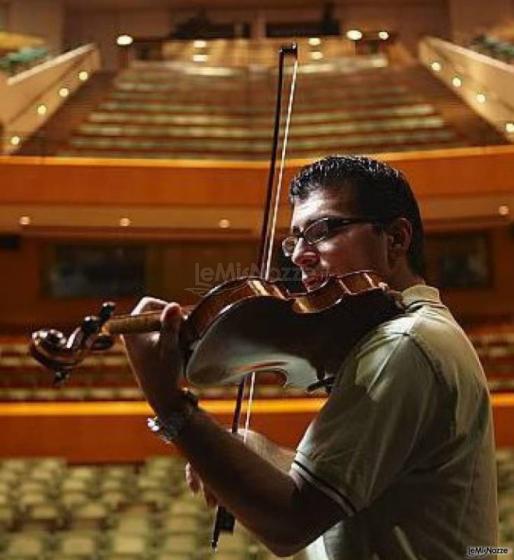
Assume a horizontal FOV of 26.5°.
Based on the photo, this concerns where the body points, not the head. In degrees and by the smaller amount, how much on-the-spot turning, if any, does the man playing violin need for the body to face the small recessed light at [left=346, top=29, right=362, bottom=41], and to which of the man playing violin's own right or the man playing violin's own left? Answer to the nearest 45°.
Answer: approximately 90° to the man playing violin's own right

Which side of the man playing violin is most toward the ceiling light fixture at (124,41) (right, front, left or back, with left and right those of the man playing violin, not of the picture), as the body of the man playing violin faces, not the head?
right

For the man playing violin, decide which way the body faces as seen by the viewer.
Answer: to the viewer's left
